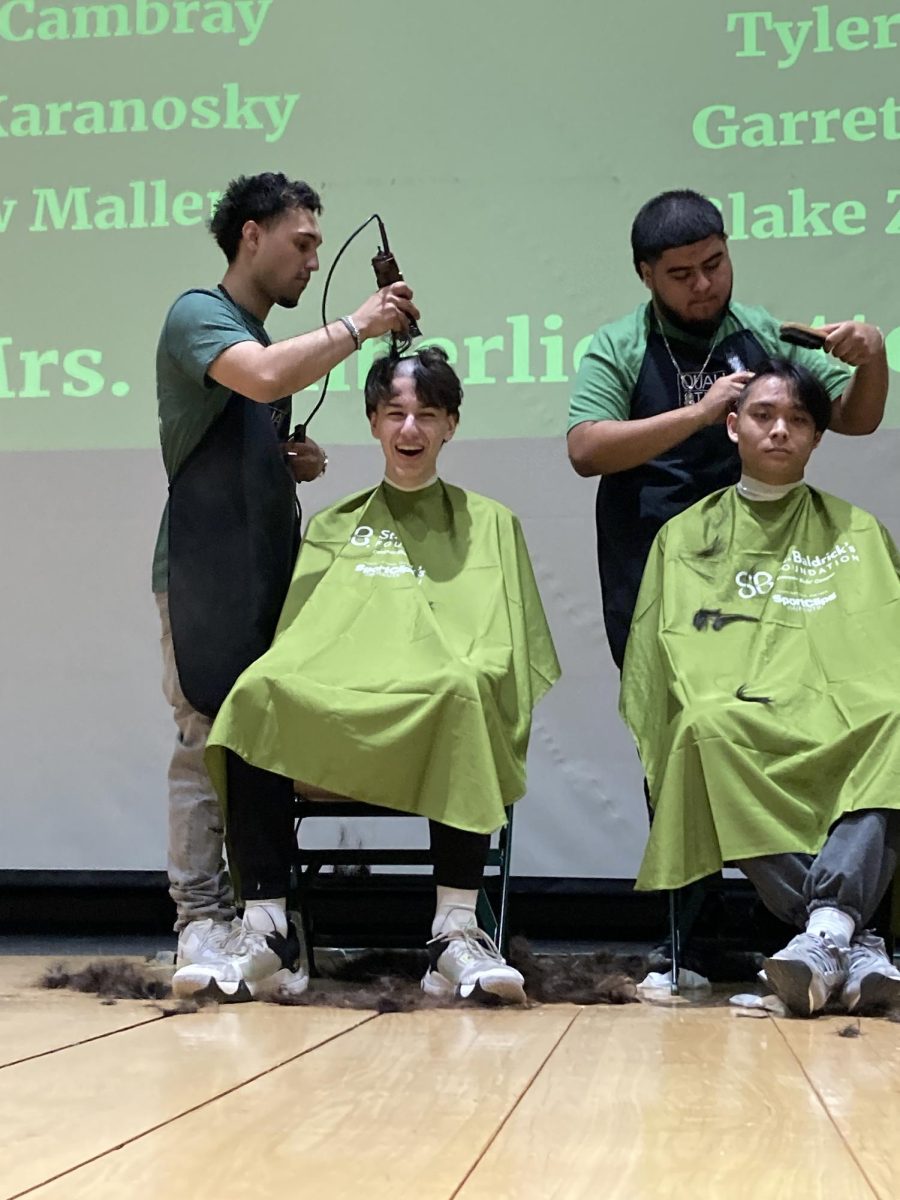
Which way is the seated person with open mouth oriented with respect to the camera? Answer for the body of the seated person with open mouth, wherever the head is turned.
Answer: toward the camera

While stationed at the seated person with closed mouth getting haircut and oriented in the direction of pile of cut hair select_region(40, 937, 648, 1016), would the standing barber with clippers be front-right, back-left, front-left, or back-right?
front-right

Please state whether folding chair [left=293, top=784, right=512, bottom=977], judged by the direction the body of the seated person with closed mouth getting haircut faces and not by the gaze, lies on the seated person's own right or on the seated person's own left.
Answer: on the seated person's own right

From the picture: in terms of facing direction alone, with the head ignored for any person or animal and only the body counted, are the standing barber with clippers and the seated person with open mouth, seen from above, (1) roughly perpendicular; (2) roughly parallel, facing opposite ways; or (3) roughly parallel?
roughly perpendicular

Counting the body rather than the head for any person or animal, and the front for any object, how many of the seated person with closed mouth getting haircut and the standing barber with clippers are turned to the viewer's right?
1

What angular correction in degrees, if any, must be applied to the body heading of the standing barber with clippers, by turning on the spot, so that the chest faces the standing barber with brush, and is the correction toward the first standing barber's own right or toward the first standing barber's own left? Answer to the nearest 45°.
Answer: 0° — they already face them

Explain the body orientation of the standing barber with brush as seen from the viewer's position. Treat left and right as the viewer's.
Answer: facing the viewer and to the right of the viewer

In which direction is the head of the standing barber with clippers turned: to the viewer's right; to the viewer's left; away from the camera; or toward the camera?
to the viewer's right

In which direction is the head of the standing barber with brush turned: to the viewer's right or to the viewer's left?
to the viewer's right

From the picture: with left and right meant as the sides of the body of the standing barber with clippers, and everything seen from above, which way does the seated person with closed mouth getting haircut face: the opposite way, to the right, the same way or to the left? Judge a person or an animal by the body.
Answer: to the right

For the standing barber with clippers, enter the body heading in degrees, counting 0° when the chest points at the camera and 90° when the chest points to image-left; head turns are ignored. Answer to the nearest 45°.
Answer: approximately 270°
